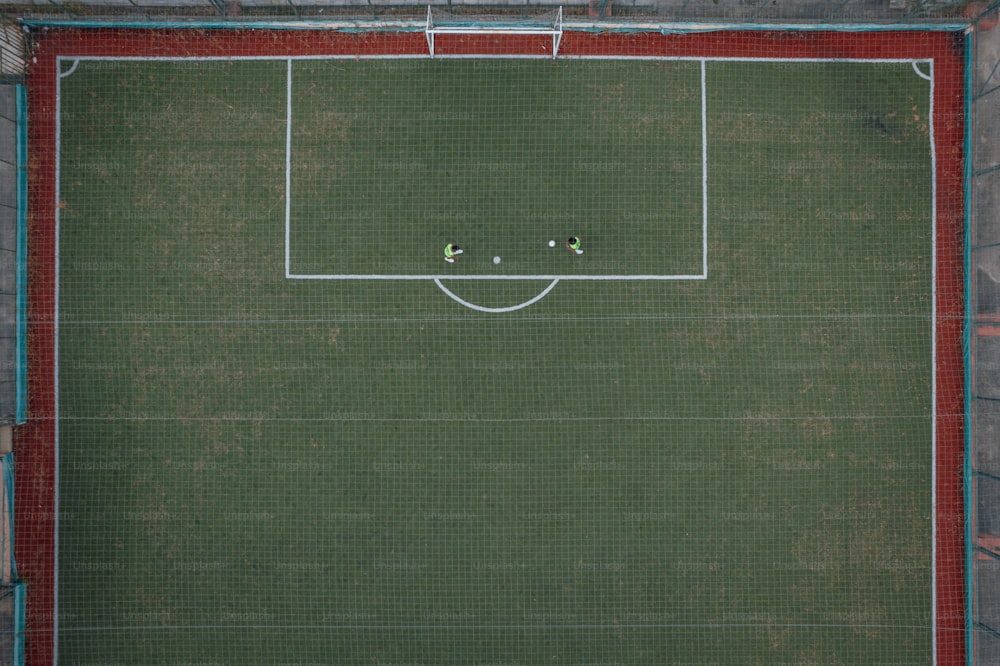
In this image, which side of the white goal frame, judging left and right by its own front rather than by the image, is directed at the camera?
front
